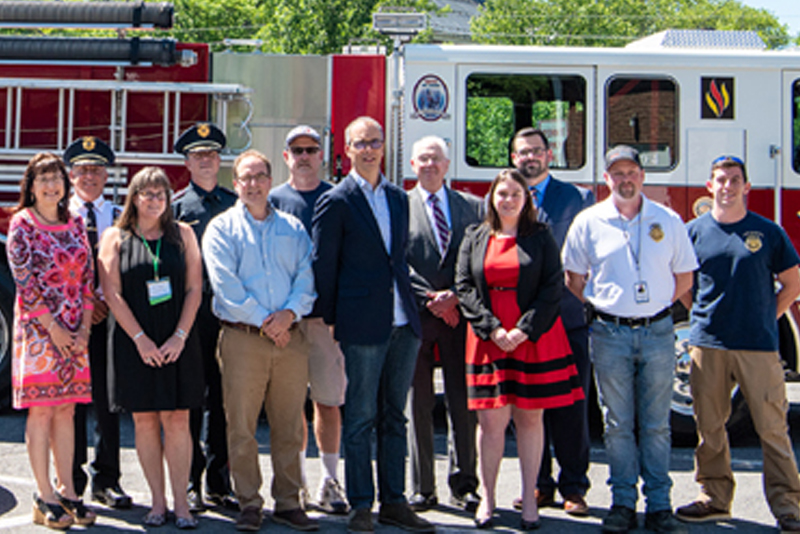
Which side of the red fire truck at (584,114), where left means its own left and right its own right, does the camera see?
right

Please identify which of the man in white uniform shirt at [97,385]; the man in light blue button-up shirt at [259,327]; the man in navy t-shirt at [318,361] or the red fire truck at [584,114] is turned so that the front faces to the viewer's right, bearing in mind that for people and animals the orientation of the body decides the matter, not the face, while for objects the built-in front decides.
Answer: the red fire truck

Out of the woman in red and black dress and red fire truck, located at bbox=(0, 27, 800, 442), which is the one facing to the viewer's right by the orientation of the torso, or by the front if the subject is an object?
the red fire truck

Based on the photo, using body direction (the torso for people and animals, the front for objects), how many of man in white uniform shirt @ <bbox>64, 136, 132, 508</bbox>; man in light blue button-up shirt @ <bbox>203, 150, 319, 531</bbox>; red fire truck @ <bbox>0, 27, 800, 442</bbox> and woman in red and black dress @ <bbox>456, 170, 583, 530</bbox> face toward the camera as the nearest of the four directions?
3

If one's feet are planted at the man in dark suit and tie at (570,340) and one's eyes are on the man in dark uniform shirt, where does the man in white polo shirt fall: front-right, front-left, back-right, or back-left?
back-left

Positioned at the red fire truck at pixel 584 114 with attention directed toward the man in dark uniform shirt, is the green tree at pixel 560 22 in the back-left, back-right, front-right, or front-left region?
back-right

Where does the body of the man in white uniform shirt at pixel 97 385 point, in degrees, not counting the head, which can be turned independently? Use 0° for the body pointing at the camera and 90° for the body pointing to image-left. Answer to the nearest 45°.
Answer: approximately 0°

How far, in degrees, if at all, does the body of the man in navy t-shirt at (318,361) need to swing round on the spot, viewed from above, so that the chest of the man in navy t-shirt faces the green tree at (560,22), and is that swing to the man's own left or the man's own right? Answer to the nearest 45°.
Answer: approximately 180°

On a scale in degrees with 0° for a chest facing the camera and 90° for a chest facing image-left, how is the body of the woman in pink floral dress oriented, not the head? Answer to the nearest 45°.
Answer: approximately 315°

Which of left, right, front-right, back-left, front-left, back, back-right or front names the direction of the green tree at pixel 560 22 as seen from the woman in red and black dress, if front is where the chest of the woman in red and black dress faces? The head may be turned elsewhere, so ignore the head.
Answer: back
